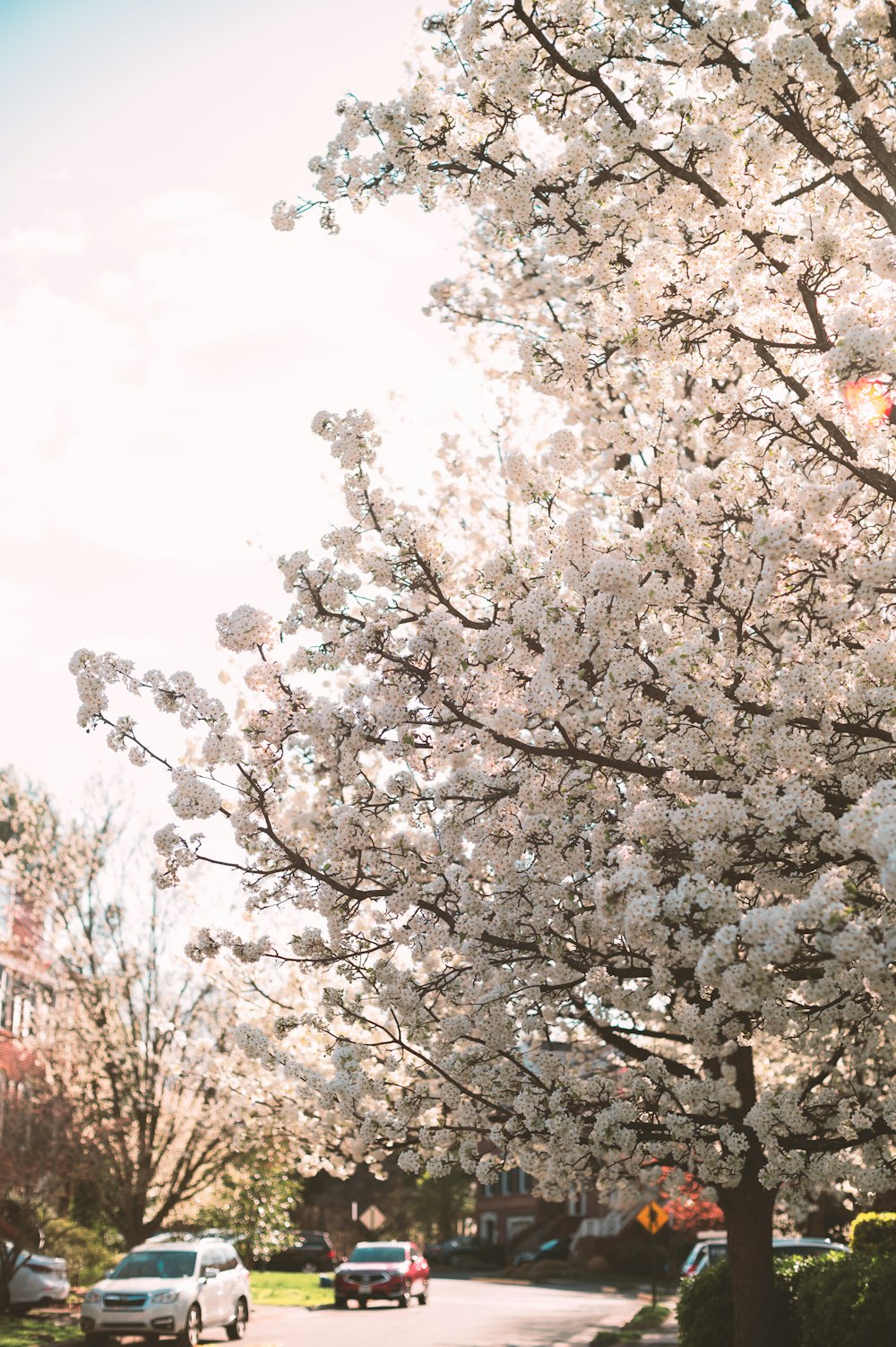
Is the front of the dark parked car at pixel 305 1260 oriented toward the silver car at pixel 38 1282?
no

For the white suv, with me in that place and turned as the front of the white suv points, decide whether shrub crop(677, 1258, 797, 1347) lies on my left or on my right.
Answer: on my left

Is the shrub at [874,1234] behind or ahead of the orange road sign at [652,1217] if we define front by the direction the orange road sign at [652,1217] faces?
ahead

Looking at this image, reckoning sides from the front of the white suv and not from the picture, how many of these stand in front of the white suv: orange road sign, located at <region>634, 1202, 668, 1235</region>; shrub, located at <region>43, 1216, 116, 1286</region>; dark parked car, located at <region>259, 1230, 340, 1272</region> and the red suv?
0

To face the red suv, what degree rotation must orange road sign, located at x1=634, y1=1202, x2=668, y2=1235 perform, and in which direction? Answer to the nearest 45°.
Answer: approximately 135° to its right

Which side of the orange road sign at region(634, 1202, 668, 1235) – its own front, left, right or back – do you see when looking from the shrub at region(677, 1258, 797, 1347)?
front

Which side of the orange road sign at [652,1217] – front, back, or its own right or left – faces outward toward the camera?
front

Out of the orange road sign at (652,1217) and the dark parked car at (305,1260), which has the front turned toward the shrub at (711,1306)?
the orange road sign

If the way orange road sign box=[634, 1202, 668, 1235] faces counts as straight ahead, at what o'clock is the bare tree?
The bare tree is roughly at 2 o'clock from the orange road sign.

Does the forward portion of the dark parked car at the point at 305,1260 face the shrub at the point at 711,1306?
no

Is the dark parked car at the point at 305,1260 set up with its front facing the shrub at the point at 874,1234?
no
